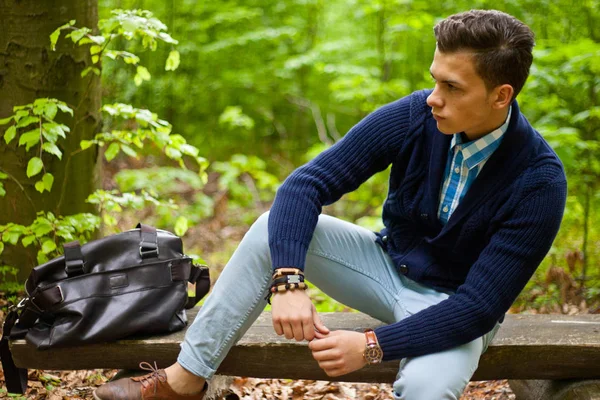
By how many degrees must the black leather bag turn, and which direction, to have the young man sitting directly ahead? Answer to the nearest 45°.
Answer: approximately 45° to its left

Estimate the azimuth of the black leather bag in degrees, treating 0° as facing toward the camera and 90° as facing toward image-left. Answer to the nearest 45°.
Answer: approximately 0°

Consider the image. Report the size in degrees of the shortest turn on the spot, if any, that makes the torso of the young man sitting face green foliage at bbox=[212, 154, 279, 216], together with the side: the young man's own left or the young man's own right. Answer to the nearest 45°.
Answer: approximately 135° to the young man's own right

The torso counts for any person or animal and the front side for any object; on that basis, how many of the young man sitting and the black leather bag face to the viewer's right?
0

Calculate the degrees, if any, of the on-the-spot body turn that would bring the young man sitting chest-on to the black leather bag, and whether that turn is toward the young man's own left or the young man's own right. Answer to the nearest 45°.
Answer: approximately 45° to the young man's own right

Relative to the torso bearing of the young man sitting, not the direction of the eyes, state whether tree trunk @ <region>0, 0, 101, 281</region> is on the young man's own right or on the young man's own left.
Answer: on the young man's own right

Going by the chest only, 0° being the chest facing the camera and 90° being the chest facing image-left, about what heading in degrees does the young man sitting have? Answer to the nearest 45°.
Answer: approximately 45°

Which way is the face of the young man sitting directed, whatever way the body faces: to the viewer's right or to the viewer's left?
to the viewer's left
